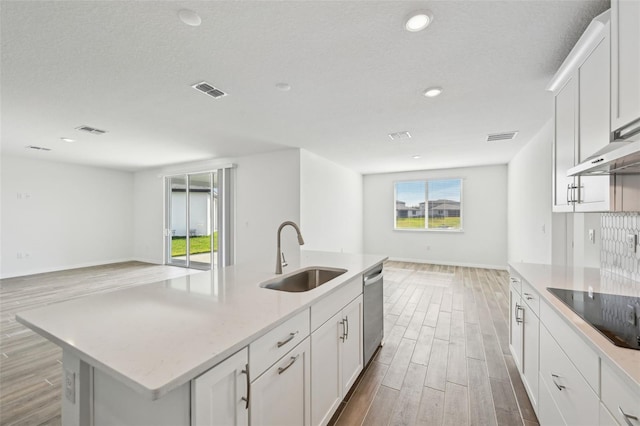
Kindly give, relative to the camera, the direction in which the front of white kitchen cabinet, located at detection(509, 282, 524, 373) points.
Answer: facing to the left of the viewer

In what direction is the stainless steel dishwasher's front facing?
to the viewer's right

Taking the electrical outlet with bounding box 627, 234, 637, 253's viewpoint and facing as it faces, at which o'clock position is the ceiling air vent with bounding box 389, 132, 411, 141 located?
The ceiling air vent is roughly at 2 o'clock from the electrical outlet.

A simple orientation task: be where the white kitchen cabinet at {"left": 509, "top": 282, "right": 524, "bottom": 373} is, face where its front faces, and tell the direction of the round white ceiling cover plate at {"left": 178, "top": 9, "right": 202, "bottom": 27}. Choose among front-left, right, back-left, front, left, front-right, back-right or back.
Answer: front-left

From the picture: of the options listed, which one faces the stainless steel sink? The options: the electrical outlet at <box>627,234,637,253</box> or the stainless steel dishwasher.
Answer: the electrical outlet

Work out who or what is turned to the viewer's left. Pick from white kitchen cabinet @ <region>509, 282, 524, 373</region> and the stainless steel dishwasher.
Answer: the white kitchen cabinet

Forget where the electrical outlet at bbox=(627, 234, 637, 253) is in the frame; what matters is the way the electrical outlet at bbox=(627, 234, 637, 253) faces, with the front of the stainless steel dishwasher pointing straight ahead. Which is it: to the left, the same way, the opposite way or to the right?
the opposite way

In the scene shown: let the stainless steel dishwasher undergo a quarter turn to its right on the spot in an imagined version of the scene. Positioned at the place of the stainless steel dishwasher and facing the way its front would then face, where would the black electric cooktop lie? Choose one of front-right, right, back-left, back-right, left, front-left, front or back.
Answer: front-left

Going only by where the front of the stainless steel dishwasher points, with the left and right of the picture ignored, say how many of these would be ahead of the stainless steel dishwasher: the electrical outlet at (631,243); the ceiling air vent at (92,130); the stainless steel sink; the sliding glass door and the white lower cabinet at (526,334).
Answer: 2

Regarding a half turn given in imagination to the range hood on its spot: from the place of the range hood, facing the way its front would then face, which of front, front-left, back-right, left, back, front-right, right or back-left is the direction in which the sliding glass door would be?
back-left

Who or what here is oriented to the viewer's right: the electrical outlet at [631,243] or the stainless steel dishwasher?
the stainless steel dishwasher

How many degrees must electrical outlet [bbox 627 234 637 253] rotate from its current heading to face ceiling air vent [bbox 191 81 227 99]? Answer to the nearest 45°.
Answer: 0° — it already faces it

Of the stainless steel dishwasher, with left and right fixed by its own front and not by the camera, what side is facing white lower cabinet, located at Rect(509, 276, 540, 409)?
front

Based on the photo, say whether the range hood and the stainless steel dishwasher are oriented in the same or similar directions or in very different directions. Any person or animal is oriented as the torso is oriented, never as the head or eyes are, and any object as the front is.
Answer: very different directions

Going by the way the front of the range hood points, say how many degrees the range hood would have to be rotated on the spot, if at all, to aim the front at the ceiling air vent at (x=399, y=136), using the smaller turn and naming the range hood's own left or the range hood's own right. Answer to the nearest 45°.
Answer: approximately 90° to the range hood's own right

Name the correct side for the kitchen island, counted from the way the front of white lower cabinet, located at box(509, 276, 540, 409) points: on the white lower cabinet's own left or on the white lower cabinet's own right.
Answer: on the white lower cabinet's own left
